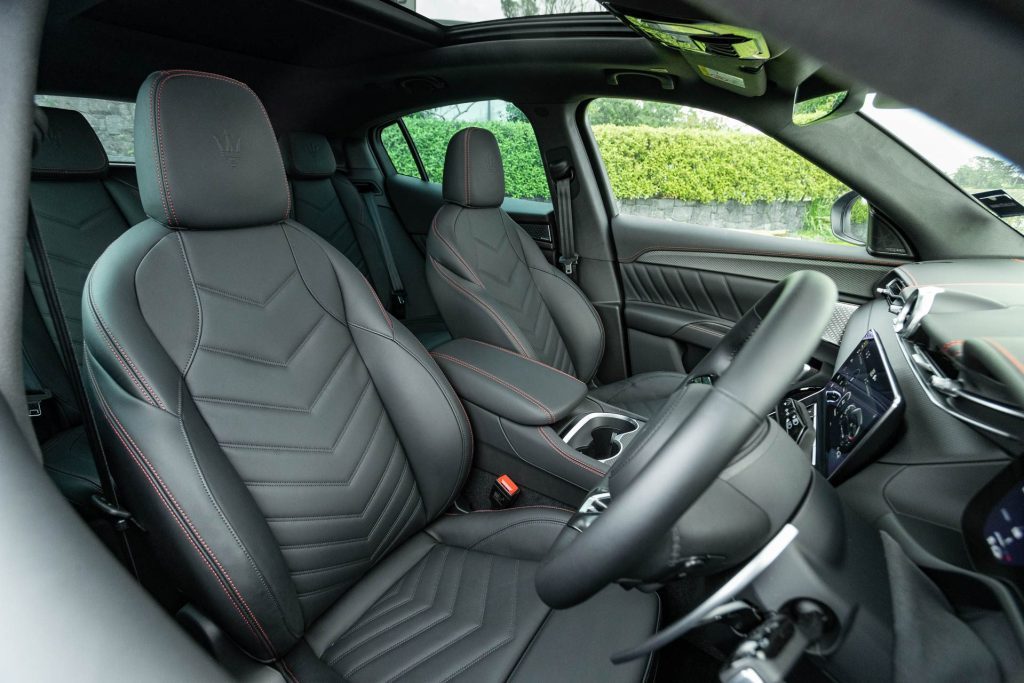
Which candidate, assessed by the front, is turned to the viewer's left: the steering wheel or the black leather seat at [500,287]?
the steering wheel

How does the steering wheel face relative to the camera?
to the viewer's left

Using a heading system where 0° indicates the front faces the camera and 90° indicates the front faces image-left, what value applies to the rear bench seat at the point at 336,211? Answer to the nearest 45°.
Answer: approximately 315°

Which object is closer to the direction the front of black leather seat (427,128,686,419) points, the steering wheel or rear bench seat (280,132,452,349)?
the steering wheel

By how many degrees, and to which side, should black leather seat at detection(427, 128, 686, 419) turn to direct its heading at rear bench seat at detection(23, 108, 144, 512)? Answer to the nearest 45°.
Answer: approximately 135° to its right

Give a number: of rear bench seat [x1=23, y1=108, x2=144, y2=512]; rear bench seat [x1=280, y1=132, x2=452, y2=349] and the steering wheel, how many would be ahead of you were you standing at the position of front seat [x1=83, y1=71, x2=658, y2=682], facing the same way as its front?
1

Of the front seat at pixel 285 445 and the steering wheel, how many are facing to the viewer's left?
1

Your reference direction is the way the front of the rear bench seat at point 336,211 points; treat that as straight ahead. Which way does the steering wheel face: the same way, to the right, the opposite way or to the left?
the opposite way

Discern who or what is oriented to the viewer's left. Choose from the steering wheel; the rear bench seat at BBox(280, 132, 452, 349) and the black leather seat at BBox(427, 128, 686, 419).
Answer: the steering wheel

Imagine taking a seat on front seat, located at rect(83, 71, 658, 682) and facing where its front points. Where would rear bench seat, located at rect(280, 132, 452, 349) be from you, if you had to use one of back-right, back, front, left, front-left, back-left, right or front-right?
back-left

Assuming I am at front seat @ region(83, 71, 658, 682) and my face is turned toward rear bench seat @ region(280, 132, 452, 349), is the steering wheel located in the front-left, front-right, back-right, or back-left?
back-right

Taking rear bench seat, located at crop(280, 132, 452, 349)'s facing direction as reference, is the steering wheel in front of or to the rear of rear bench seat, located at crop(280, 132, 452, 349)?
in front

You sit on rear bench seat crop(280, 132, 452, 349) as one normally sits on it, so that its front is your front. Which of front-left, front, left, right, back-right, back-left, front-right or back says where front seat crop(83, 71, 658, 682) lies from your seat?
front-right

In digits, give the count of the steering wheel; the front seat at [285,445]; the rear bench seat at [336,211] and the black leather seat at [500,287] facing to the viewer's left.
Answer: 1
